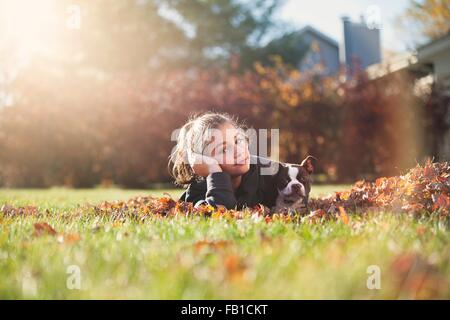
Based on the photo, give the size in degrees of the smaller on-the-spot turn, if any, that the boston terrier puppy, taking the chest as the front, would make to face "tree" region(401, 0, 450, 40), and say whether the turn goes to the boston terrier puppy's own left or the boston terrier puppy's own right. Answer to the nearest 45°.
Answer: approximately 180°

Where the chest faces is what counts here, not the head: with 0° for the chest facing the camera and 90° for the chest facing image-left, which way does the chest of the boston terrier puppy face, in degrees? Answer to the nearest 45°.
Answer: approximately 0°
